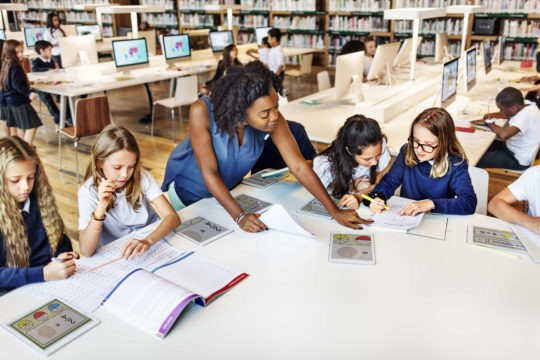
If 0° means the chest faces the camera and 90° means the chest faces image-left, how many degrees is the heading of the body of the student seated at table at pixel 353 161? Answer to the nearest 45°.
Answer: approximately 315°

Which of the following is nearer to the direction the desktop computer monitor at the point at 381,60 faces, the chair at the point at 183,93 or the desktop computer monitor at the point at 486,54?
the chair

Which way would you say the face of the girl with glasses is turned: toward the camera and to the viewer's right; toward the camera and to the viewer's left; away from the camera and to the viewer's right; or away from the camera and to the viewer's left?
toward the camera and to the viewer's left

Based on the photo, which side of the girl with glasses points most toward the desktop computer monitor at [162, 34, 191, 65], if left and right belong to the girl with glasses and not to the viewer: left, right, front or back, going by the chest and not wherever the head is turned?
right

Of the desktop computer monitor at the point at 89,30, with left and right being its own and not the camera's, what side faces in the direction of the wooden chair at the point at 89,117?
front

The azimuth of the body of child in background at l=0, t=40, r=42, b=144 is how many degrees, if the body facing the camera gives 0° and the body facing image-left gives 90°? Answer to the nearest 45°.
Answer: approximately 270°

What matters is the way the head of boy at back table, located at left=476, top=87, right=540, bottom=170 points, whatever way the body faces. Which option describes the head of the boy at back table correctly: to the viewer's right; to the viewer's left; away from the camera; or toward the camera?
to the viewer's left

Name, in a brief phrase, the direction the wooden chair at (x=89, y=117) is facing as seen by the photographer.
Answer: facing away from the viewer and to the left of the viewer

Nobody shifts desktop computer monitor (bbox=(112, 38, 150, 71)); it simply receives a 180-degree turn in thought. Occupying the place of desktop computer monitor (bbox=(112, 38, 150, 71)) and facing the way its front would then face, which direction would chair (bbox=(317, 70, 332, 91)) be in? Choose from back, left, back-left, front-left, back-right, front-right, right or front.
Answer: back-right

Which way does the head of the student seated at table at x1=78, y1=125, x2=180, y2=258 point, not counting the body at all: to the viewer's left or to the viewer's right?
to the viewer's right

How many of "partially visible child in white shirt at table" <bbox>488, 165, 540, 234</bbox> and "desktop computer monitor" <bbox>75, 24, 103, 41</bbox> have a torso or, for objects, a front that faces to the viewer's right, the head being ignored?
0

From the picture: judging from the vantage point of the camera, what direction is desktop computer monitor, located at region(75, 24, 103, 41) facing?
facing the viewer
